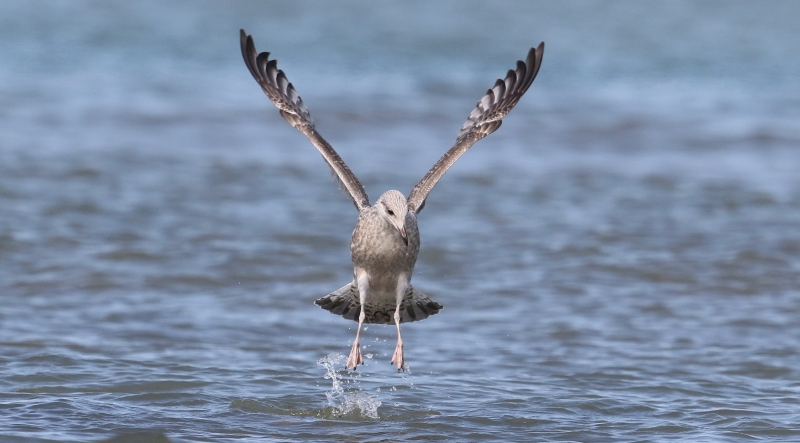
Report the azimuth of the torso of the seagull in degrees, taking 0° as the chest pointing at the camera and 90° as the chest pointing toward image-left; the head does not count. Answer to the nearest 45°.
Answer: approximately 0°
